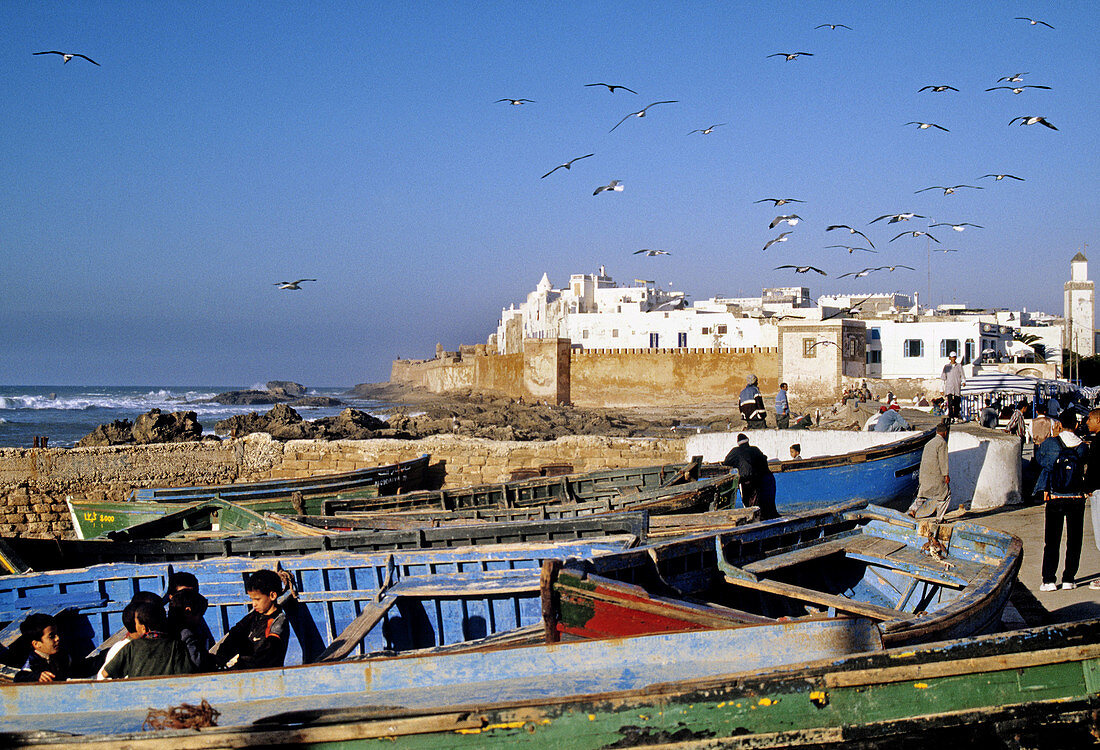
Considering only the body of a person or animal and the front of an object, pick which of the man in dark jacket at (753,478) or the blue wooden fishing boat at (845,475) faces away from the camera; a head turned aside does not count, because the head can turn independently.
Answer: the man in dark jacket

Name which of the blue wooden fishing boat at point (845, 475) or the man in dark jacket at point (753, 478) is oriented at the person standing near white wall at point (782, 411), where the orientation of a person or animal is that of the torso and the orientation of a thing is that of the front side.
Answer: the man in dark jacket

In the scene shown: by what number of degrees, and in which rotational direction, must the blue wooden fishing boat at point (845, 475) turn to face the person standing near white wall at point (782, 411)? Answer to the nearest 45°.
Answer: approximately 90° to its left

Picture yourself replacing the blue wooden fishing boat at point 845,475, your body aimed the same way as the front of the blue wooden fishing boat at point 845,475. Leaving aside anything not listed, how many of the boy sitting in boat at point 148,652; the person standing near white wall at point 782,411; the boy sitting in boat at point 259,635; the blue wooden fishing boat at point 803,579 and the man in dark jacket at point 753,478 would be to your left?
1

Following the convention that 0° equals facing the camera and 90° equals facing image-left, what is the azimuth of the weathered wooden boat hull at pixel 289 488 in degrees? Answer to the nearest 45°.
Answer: approximately 270°

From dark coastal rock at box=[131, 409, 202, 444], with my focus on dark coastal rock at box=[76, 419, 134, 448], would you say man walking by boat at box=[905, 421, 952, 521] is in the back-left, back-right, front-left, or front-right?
back-left

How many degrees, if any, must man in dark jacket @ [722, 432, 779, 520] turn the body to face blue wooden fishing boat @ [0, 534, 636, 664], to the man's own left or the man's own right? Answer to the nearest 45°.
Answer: approximately 135° to the man's own left

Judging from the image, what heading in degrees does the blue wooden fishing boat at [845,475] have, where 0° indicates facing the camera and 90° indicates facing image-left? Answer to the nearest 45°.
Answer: approximately 270°

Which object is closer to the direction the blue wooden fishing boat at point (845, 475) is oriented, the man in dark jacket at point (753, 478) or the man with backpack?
the man with backpack

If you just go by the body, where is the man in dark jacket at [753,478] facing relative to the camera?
away from the camera

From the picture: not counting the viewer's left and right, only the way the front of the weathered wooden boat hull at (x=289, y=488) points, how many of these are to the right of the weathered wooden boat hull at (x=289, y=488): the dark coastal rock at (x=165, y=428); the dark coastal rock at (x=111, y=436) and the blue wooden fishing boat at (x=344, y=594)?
1
